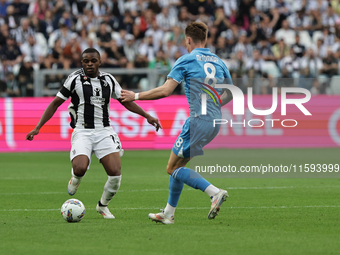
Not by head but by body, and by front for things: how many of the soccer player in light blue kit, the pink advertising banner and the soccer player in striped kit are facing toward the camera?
2

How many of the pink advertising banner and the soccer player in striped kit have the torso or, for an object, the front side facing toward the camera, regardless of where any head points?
2

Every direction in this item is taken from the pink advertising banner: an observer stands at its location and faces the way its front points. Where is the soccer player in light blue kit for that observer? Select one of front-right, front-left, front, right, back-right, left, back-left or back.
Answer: front

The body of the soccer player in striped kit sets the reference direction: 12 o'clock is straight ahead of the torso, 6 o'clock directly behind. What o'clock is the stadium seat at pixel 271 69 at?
The stadium seat is roughly at 7 o'clock from the soccer player in striped kit.

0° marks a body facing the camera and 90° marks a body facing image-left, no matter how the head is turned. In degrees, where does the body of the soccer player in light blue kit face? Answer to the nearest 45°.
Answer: approximately 135°

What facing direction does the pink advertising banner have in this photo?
toward the camera

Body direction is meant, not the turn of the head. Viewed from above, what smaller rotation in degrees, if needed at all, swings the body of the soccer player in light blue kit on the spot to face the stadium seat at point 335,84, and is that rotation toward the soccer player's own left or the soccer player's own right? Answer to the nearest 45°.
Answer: approximately 45° to the soccer player's own right

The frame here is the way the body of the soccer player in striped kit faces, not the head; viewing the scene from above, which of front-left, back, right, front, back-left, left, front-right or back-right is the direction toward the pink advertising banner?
back

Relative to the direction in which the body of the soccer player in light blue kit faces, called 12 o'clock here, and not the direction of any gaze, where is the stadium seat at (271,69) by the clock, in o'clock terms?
The stadium seat is roughly at 2 o'clock from the soccer player in light blue kit.

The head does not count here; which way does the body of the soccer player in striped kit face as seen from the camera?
toward the camera

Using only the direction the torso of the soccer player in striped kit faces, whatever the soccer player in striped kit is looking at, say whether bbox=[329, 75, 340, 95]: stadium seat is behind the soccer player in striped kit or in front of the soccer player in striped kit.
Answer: behind
